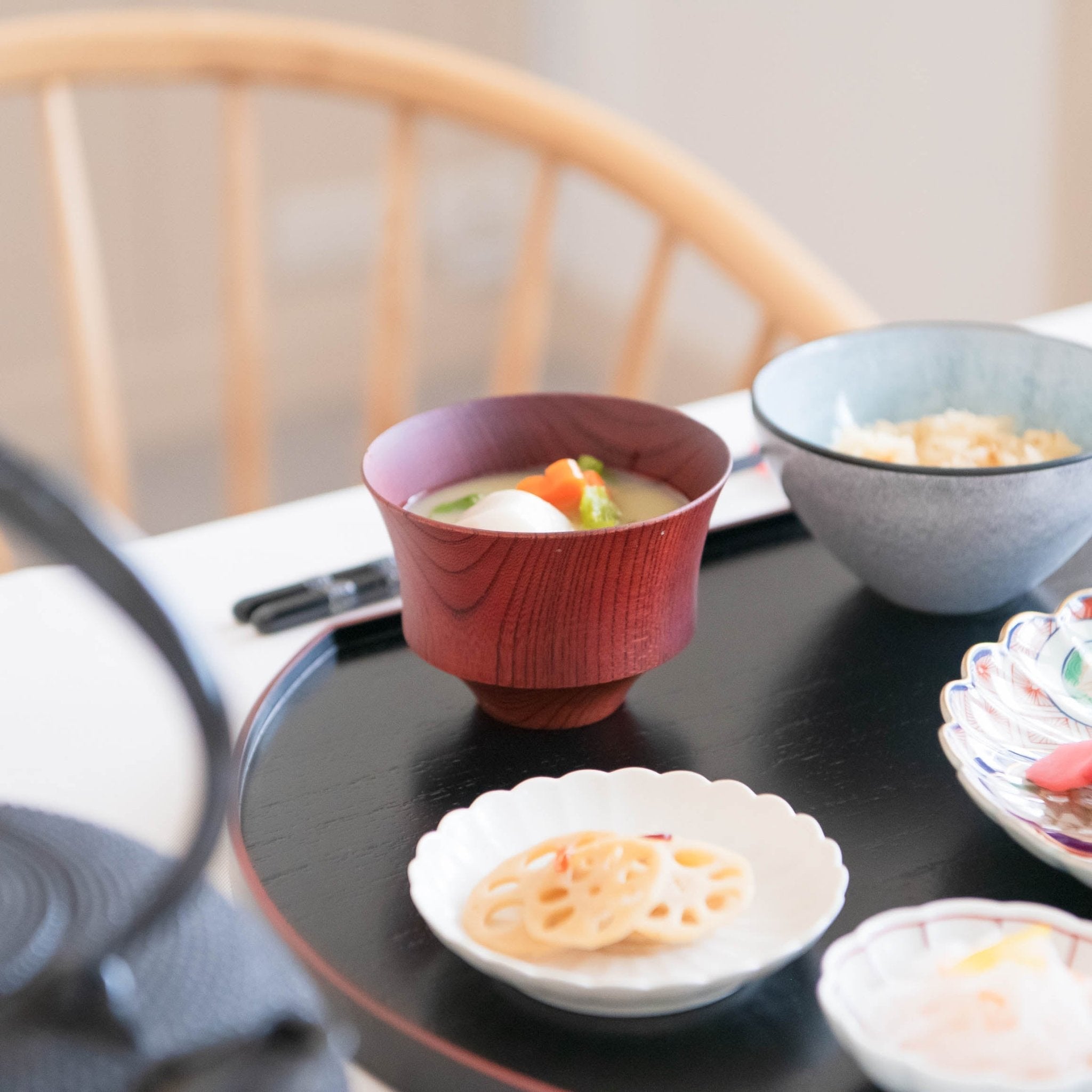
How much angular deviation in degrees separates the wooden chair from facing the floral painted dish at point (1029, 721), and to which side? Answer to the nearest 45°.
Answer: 0° — it already faces it

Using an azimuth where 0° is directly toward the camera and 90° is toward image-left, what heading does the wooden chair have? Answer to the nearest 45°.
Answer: approximately 0°

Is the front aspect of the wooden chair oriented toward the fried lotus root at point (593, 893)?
yes

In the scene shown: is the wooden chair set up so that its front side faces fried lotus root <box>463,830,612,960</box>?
yes

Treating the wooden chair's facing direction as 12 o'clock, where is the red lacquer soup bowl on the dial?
The red lacquer soup bowl is roughly at 12 o'clock from the wooden chair.

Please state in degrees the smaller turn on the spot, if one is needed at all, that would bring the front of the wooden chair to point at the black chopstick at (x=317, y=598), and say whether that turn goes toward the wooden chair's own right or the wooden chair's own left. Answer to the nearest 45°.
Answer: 0° — it already faces it

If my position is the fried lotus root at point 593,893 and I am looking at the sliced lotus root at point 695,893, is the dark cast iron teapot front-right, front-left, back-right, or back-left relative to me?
back-right
